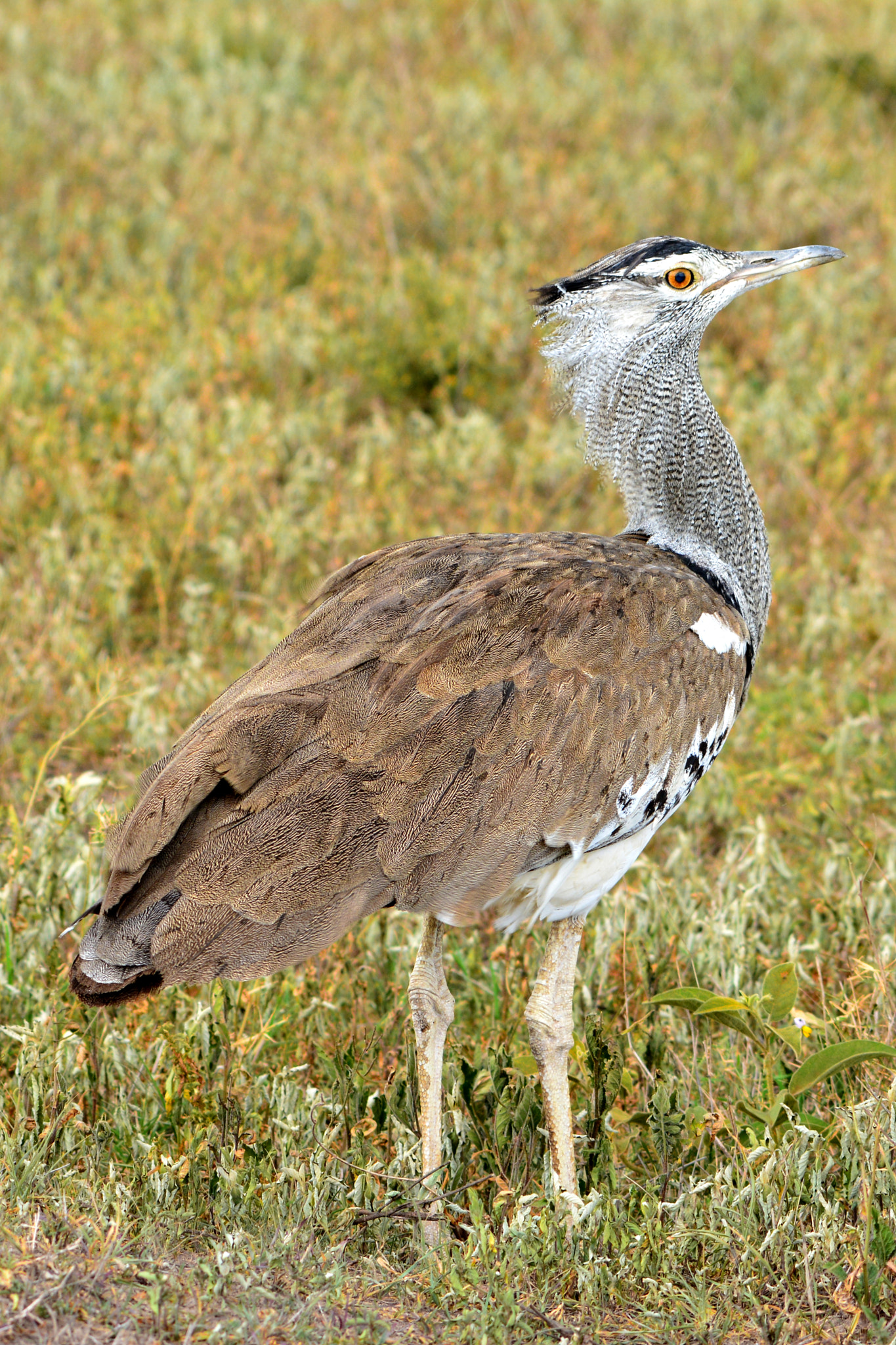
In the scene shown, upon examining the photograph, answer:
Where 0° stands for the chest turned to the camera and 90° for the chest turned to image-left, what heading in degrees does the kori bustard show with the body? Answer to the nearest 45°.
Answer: approximately 270°
